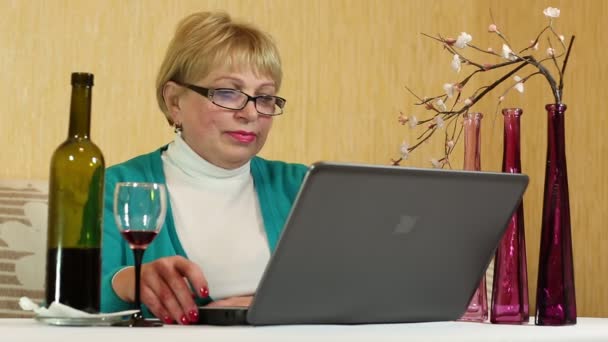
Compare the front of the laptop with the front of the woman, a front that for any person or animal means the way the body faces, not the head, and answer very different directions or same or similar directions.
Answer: very different directions

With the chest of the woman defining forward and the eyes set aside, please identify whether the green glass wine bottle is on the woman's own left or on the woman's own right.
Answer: on the woman's own right

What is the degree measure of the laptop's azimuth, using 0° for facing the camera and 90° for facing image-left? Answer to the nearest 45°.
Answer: approximately 135°

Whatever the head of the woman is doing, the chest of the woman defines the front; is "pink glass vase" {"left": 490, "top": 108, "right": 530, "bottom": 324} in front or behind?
in front

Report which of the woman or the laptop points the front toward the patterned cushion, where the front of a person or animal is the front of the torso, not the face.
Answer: the laptop

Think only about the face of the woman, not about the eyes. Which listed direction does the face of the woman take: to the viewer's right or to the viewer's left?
to the viewer's right

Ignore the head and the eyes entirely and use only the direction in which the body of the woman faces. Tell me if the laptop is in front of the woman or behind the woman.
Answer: in front

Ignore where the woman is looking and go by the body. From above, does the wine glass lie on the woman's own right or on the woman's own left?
on the woman's own right
